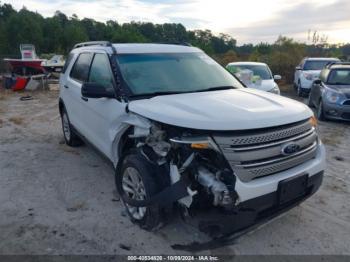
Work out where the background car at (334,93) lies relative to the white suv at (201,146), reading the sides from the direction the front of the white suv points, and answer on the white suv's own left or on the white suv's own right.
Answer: on the white suv's own left

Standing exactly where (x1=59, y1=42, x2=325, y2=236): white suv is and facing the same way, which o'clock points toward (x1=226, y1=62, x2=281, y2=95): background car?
The background car is roughly at 8 o'clock from the white suv.

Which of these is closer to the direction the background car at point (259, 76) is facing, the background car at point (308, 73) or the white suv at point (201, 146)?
the white suv

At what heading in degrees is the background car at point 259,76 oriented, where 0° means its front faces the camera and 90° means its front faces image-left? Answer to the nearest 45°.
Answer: approximately 0°

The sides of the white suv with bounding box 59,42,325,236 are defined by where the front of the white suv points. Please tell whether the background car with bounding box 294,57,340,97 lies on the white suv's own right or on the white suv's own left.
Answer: on the white suv's own left

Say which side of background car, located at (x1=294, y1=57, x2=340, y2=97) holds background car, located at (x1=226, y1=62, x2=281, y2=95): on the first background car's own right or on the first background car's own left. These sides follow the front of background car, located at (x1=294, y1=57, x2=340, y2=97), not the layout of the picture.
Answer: on the first background car's own right

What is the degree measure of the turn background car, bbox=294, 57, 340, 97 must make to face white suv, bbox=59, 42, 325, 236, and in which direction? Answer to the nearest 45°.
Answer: approximately 45° to its right

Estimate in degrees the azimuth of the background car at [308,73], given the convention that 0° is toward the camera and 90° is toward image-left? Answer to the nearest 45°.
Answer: approximately 315°

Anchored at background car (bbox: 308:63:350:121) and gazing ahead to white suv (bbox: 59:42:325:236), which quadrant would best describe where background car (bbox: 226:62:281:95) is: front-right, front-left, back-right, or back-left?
back-right

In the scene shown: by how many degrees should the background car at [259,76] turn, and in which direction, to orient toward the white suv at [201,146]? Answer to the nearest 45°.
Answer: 0° — it already faces it
